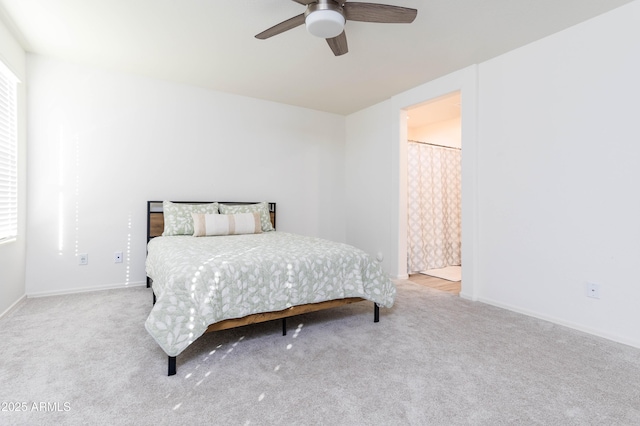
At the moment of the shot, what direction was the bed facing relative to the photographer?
facing the viewer and to the right of the viewer

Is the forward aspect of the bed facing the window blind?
no

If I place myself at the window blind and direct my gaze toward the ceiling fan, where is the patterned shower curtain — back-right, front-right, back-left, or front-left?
front-left

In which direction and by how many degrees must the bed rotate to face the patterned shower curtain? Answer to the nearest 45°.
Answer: approximately 90° to its left
